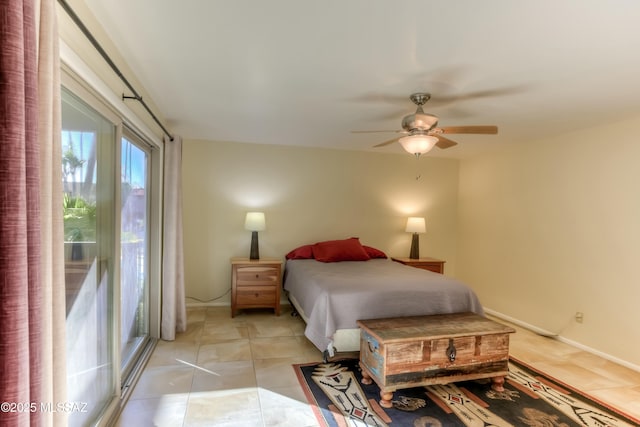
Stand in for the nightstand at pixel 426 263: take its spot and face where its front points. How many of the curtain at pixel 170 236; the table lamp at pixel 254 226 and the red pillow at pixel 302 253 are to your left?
0

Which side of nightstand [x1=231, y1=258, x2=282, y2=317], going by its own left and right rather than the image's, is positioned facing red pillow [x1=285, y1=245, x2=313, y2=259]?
left

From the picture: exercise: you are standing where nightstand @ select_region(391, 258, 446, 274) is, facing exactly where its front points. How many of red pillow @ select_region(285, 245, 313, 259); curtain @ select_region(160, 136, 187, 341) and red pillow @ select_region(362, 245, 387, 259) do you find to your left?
0

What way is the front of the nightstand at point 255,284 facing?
toward the camera

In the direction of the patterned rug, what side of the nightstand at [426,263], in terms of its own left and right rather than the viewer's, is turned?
front

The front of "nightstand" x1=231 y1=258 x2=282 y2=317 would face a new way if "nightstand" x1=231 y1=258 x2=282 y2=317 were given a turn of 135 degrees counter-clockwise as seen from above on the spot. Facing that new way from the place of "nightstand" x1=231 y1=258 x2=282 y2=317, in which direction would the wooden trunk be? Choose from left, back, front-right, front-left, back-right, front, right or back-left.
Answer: right

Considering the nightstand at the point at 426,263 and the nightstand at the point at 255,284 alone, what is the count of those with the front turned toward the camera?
2

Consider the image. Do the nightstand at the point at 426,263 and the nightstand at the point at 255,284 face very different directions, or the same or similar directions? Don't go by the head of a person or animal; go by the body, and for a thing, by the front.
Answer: same or similar directions

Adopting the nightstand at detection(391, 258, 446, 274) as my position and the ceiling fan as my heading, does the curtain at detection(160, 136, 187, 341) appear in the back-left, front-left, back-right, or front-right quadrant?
front-right

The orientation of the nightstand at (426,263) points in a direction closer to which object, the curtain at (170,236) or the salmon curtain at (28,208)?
the salmon curtain

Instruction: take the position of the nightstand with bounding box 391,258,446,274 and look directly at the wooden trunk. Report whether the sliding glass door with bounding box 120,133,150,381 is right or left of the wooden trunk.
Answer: right

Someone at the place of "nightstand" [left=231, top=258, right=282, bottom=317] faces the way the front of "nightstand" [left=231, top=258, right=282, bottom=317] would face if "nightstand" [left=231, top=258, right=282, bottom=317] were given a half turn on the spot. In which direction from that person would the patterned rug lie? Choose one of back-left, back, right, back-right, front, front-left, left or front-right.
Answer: back-right

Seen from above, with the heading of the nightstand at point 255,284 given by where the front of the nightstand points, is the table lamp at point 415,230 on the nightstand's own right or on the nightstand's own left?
on the nightstand's own left

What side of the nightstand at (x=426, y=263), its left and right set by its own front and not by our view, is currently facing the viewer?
front

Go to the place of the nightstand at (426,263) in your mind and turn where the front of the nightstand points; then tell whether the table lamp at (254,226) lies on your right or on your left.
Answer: on your right

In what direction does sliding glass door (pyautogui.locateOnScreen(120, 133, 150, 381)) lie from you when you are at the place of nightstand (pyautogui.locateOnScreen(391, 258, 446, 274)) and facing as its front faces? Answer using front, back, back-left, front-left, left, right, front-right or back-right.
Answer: front-right

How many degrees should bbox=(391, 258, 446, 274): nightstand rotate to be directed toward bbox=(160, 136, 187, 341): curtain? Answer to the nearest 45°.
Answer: approximately 45° to its right

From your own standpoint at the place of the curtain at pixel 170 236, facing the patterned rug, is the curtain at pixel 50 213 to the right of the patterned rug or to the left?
right
